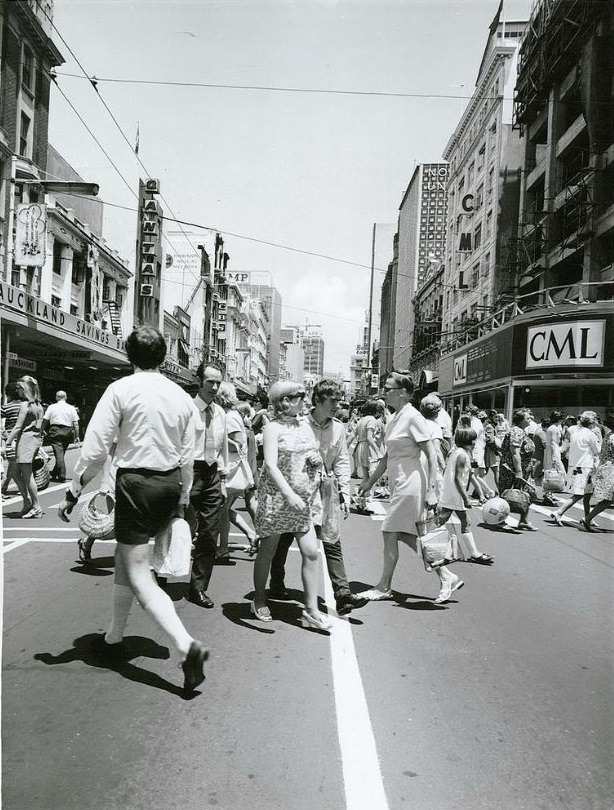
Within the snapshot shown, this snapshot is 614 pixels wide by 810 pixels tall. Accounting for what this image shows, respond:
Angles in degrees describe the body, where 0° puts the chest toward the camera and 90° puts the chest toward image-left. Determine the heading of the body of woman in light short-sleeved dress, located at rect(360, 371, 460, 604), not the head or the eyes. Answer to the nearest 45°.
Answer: approximately 90°

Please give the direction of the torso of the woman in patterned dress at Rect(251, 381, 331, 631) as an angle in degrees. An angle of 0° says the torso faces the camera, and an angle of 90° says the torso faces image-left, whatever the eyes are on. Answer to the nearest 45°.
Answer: approximately 315°

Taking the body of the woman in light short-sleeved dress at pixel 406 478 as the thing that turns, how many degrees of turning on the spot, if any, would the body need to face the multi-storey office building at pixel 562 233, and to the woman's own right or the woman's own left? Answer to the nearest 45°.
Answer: approximately 90° to the woman's own right

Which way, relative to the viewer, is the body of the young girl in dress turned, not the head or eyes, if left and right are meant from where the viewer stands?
facing to the right of the viewer

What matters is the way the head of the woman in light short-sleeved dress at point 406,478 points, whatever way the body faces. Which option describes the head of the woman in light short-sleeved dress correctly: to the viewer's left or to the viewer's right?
to the viewer's left

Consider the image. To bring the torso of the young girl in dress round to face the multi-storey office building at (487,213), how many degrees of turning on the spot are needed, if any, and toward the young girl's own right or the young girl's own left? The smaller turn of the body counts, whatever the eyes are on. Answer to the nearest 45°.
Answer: approximately 90° to the young girl's own left

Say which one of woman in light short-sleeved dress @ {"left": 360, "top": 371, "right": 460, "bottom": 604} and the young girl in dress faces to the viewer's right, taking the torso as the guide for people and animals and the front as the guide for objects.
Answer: the young girl in dress

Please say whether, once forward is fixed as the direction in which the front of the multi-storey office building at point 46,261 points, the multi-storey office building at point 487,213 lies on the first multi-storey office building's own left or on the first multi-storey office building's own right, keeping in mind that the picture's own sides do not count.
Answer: on the first multi-storey office building's own left
